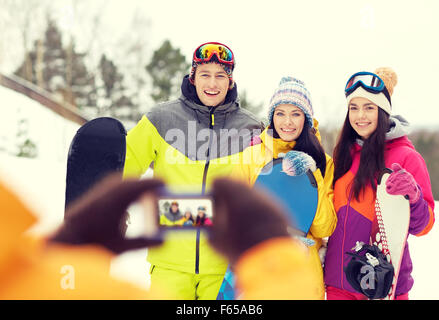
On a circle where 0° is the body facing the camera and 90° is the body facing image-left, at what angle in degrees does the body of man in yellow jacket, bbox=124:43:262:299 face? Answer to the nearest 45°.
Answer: approximately 0°

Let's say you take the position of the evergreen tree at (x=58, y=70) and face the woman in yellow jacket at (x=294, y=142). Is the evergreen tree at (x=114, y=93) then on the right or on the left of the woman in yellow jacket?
left

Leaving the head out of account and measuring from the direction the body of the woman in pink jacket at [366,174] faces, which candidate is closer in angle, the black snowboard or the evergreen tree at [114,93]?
the black snowboard

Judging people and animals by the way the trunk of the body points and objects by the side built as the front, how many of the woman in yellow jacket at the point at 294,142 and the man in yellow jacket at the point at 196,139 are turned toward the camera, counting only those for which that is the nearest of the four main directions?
2

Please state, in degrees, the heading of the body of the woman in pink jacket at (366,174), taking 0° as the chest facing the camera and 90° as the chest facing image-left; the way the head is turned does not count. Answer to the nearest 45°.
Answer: approximately 45°
